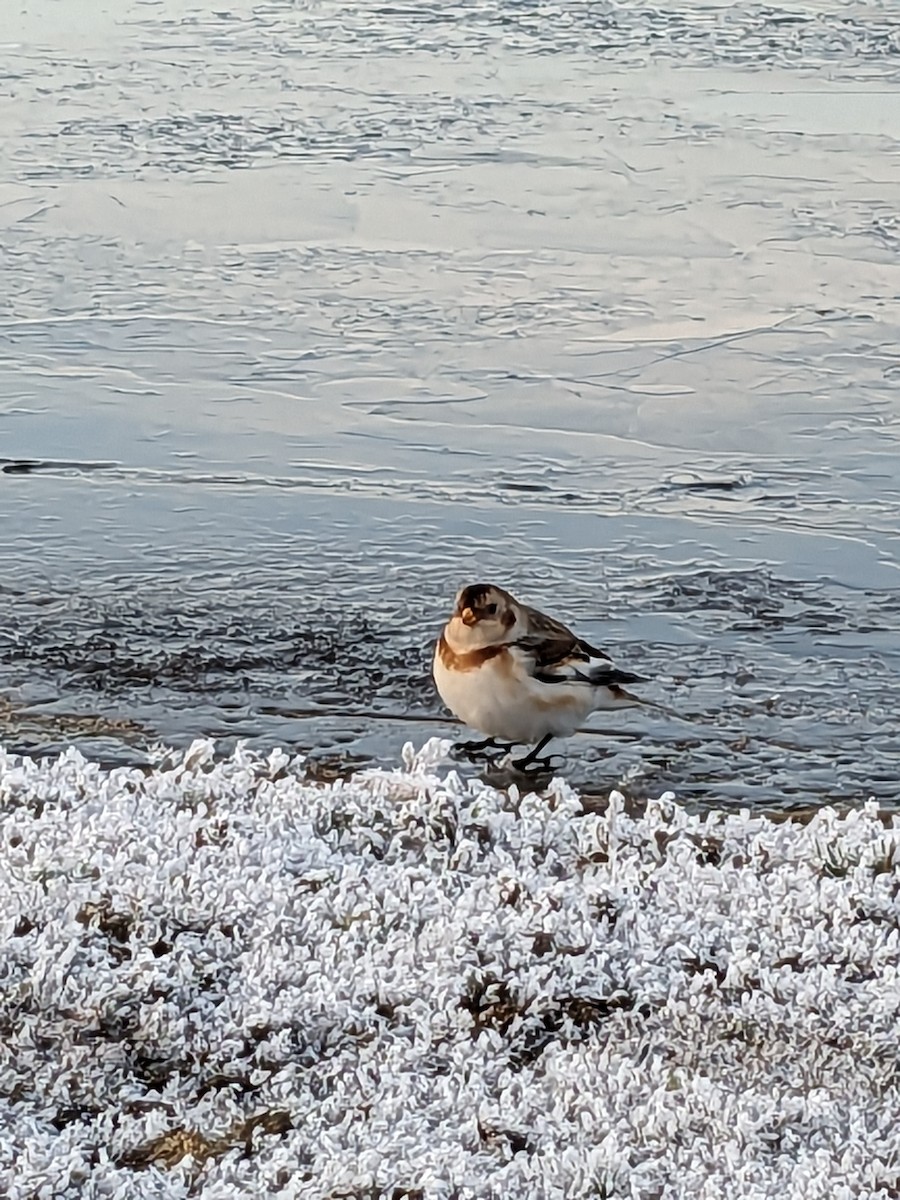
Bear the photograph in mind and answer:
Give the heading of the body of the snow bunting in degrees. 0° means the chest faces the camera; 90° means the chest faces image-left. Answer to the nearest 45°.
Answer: approximately 45°
